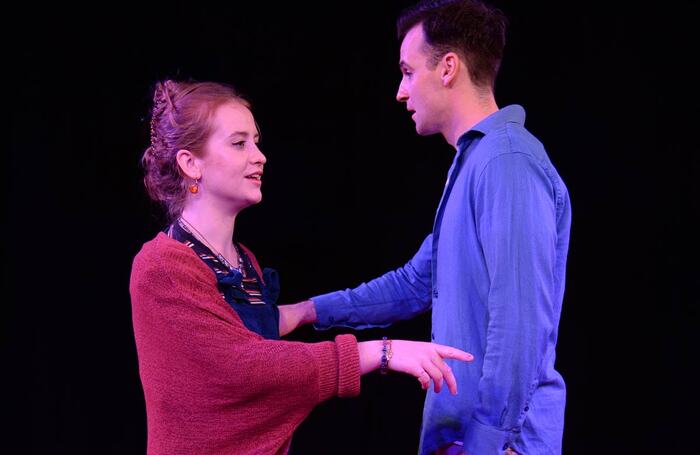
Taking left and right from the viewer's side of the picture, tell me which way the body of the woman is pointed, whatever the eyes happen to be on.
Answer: facing the viewer and to the right of the viewer

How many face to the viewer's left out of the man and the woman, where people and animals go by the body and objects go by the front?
1

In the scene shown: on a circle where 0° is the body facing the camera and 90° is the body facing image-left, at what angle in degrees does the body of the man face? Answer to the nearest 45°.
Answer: approximately 90°

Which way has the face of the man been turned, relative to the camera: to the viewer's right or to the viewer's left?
to the viewer's left
